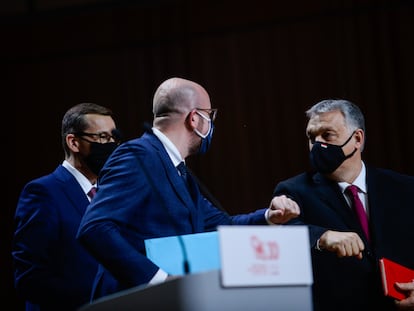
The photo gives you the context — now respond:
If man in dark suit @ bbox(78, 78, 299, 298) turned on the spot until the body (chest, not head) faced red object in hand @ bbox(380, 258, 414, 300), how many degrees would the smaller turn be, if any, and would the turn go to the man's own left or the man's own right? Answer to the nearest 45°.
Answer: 0° — they already face it

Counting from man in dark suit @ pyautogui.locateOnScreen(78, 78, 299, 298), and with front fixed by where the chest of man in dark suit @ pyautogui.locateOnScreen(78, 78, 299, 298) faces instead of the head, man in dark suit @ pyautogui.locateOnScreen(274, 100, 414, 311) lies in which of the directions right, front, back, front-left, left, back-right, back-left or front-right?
front-left

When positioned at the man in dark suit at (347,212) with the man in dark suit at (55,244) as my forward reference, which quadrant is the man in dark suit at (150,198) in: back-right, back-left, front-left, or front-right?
front-left

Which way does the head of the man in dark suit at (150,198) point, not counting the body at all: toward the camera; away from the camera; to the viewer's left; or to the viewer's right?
to the viewer's right

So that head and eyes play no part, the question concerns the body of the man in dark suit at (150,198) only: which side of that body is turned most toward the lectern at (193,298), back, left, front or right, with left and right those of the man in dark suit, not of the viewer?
right

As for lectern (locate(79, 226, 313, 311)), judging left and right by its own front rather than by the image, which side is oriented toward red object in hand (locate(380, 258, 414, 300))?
left

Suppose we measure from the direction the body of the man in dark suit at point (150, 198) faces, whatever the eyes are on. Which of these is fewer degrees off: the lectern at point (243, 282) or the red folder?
the red folder

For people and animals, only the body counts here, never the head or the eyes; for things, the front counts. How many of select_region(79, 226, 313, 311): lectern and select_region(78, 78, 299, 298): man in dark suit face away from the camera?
0

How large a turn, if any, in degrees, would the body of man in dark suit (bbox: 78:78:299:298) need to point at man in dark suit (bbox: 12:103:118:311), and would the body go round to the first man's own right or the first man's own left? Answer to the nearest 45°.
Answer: approximately 135° to the first man's own left

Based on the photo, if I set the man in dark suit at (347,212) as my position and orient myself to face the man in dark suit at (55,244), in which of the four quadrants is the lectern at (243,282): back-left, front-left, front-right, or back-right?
front-left

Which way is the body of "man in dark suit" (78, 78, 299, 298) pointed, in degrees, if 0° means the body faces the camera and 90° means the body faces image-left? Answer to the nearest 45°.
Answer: approximately 270°

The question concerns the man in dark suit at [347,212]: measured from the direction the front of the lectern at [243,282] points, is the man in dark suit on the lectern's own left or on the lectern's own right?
on the lectern's own left
